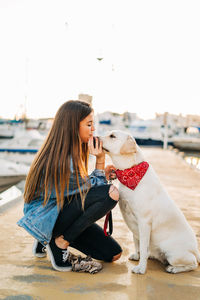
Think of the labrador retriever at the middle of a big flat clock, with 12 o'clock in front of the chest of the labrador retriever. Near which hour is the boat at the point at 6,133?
The boat is roughly at 2 o'clock from the labrador retriever.

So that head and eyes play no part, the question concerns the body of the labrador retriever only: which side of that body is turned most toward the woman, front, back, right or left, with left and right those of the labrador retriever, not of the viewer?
front

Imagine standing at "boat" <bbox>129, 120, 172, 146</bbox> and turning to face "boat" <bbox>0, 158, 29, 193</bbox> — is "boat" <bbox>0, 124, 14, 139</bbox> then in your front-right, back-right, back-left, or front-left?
front-right

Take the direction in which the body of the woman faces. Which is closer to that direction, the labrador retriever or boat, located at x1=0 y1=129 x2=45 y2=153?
the labrador retriever

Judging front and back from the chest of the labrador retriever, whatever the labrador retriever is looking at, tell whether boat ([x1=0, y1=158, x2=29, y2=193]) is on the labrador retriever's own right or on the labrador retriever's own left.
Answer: on the labrador retriever's own right

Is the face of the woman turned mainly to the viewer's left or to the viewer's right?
to the viewer's right

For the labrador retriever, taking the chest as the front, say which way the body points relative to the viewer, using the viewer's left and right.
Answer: facing to the left of the viewer

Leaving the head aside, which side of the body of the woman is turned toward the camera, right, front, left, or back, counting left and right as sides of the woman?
right
